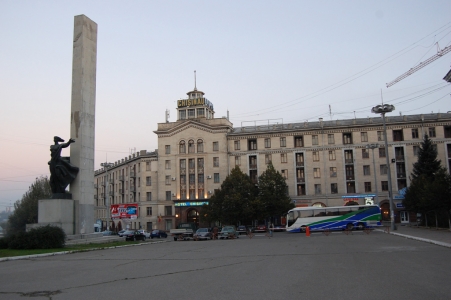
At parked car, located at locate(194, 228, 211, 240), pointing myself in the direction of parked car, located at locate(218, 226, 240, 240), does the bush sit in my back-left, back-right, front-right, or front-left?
back-right

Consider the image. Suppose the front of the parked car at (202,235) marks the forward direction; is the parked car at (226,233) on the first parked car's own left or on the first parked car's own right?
on the first parked car's own left

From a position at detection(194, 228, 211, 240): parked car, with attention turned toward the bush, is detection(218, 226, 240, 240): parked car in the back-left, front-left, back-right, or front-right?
back-left

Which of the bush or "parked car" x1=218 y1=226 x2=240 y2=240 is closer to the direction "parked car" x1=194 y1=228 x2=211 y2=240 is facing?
the bush

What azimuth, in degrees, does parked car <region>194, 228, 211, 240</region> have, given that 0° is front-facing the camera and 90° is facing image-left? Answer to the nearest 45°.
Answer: approximately 0°

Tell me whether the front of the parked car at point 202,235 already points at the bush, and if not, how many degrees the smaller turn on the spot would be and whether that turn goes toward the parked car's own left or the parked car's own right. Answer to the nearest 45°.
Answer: approximately 45° to the parked car's own right
